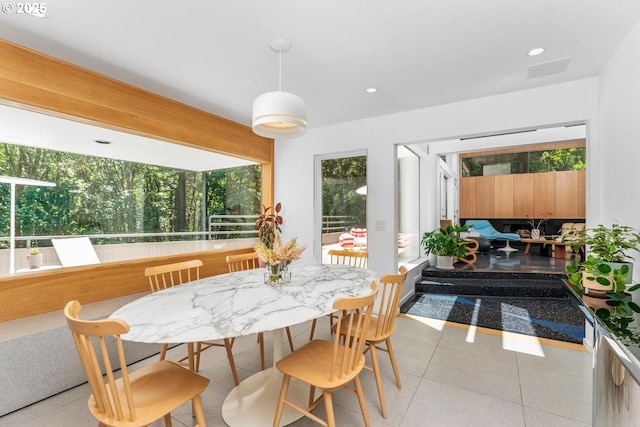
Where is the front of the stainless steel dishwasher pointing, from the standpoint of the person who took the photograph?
facing to the left of the viewer

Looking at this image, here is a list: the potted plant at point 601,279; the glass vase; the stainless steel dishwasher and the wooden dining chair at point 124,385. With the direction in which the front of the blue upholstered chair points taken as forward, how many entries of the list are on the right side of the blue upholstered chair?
4

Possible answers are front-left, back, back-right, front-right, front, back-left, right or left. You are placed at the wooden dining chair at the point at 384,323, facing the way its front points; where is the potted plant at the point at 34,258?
front-left

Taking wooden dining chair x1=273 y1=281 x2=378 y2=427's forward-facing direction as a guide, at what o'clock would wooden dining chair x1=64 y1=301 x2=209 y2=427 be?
wooden dining chair x1=64 y1=301 x2=209 y2=427 is roughly at 10 o'clock from wooden dining chair x1=273 y1=281 x2=378 y2=427.

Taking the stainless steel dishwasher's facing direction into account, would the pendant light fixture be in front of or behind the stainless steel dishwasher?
in front

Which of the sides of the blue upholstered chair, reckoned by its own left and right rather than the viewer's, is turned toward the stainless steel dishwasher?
right

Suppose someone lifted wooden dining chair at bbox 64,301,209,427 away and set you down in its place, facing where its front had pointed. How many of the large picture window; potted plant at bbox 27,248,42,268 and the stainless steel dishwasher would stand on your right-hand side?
1

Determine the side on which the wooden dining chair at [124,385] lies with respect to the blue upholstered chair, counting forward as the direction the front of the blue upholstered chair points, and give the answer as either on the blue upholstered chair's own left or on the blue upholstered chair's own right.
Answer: on the blue upholstered chair's own right

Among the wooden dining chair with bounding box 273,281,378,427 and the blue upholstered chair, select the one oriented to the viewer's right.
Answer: the blue upholstered chair

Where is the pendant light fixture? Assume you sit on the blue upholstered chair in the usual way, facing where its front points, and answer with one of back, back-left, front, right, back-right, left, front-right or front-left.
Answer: right

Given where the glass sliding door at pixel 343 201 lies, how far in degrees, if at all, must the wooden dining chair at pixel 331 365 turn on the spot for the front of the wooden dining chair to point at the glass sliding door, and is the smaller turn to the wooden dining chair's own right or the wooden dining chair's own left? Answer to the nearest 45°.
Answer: approximately 45° to the wooden dining chair's own right

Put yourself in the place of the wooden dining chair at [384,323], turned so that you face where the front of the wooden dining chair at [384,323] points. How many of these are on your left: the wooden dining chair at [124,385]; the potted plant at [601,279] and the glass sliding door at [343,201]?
1

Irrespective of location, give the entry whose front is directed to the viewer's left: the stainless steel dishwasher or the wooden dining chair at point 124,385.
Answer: the stainless steel dishwasher
